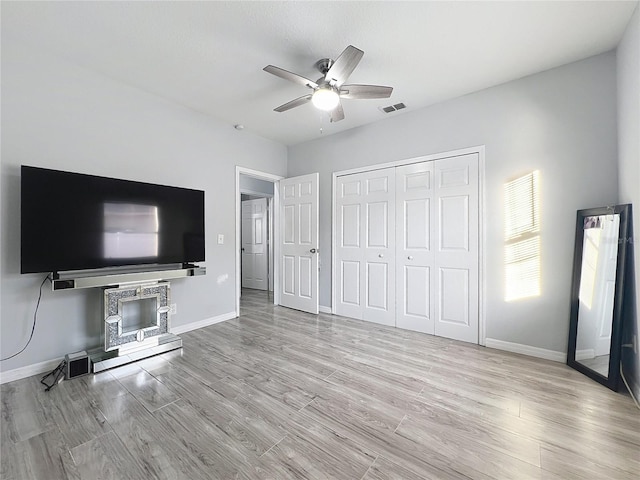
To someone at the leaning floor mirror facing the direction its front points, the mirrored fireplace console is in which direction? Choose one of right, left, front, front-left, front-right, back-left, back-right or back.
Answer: front

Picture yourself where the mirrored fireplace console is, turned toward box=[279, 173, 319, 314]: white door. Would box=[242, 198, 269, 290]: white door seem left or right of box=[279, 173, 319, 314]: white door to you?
left

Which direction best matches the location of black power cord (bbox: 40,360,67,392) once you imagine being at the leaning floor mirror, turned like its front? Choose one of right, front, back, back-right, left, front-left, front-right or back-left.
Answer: front

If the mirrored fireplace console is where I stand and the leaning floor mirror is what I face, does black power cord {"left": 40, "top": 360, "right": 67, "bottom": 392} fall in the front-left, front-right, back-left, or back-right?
back-right

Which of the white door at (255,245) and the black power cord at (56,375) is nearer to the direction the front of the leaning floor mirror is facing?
the black power cord

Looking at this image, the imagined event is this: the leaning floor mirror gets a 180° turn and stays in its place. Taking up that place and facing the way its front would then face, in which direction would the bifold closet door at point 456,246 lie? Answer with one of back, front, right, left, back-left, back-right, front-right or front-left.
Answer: back-left

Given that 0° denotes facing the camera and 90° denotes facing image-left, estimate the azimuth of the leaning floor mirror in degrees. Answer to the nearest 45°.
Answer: approximately 45°

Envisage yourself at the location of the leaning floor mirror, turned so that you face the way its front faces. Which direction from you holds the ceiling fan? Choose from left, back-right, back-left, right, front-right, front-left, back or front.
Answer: front

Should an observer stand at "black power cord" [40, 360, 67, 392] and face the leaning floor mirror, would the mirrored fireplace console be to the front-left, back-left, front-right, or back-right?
front-left

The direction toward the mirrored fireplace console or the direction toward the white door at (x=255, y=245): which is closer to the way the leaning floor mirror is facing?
the mirrored fireplace console

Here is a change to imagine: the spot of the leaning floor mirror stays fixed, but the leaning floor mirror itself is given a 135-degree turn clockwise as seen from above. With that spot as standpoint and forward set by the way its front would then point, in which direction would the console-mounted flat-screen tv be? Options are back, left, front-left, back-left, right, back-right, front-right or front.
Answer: back-left

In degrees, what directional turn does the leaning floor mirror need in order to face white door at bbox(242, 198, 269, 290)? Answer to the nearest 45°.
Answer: approximately 45° to its right
